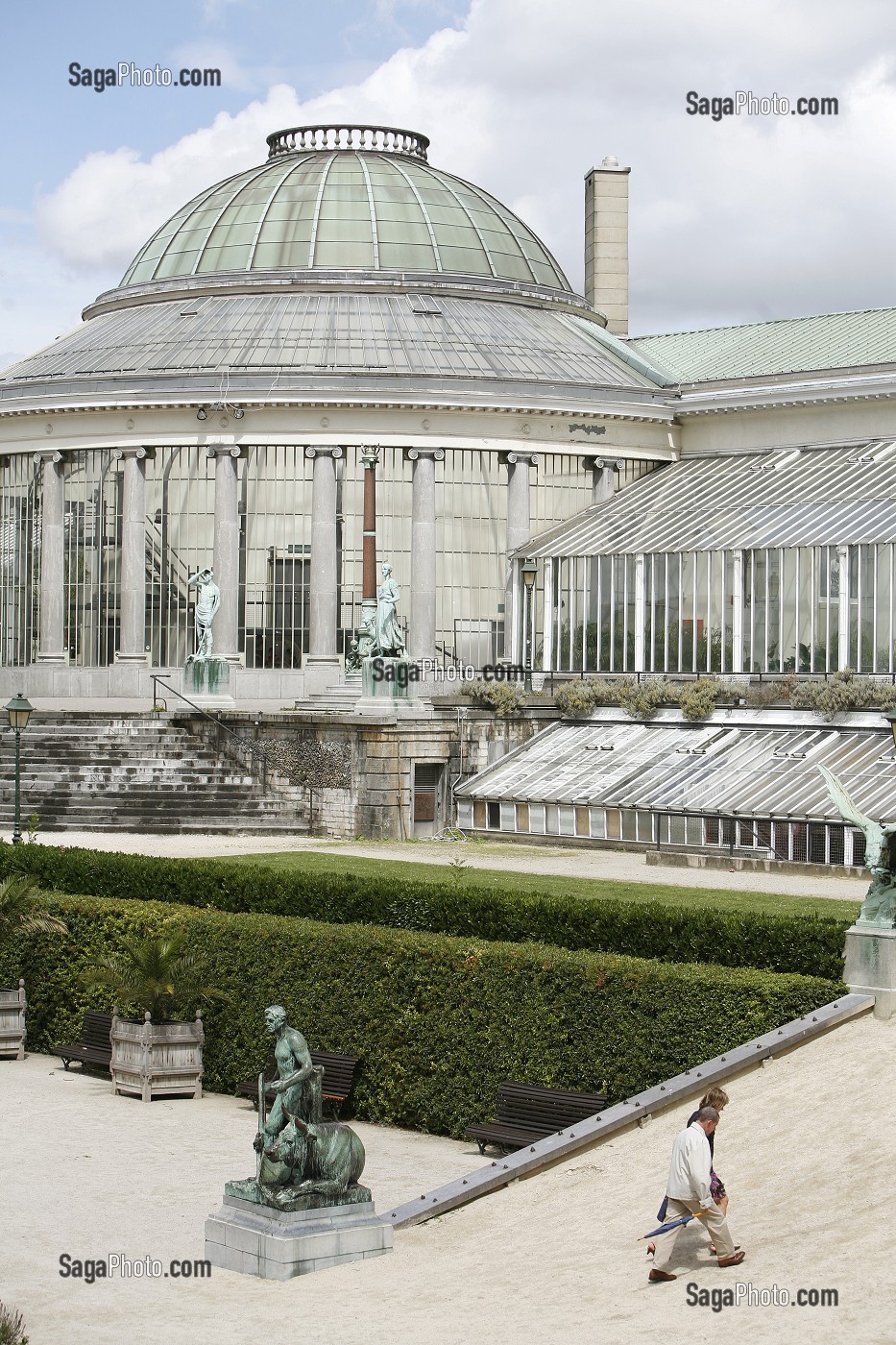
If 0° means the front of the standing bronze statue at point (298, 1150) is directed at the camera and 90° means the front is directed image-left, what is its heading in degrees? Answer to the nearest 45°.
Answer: approximately 45°

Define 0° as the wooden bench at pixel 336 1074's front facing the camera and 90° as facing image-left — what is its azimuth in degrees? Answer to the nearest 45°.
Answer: approximately 45°

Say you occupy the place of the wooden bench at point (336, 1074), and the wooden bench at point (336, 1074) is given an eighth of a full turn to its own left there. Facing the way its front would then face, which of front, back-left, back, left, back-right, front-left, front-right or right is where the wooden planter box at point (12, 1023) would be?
back-right

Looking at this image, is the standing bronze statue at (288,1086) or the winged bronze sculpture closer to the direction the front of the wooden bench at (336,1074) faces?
the standing bronze statue

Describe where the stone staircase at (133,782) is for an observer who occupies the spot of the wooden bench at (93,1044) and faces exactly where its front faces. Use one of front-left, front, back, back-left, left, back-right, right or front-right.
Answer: back-right

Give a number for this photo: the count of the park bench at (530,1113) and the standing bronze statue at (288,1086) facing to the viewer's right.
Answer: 0

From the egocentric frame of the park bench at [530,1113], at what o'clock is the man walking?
The man walking is roughly at 10 o'clock from the park bench.

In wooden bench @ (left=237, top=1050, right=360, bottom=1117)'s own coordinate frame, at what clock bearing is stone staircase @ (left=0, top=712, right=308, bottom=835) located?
The stone staircase is roughly at 4 o'clock from the wooden bench.

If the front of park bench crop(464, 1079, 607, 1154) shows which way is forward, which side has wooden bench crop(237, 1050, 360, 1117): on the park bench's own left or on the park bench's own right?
on the park bench's own right

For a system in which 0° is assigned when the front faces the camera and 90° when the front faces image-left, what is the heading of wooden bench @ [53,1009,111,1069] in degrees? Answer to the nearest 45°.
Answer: approximately 45°

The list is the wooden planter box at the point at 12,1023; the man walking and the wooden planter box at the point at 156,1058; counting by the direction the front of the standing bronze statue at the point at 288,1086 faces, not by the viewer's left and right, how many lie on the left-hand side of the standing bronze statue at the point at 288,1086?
1

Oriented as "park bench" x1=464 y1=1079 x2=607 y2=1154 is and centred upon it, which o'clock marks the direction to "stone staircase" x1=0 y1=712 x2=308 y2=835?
The stone staircase is roughly at 4 o'clock from the park bench.

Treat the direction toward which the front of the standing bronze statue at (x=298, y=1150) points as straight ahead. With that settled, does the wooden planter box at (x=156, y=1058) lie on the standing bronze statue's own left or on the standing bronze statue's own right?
on the standing bronze statue's own right
